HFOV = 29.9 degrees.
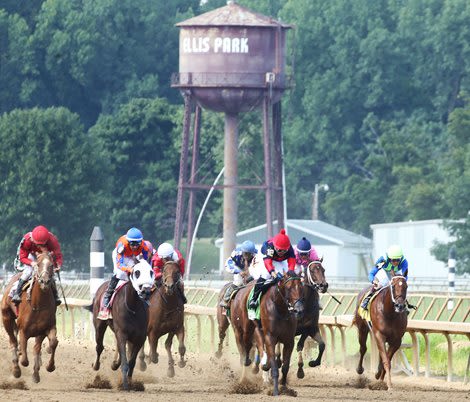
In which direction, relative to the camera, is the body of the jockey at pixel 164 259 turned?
toward the camera

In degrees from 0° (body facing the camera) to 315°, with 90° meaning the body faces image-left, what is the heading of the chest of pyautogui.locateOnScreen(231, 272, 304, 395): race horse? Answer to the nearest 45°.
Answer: approximately 315°

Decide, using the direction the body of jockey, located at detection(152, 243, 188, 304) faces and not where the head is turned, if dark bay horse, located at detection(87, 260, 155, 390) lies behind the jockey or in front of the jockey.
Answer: in front

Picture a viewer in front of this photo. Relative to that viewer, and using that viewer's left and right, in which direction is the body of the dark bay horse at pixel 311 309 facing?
facing the viewer and to the right of the viewer

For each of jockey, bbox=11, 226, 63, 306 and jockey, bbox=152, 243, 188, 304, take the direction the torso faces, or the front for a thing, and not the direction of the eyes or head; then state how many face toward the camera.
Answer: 2

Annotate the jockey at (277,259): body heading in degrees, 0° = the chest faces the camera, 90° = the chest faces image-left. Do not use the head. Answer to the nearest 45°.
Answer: approximately 315°

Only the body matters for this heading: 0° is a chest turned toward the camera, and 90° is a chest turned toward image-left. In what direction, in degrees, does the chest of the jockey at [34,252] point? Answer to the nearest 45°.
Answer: approximately 0°

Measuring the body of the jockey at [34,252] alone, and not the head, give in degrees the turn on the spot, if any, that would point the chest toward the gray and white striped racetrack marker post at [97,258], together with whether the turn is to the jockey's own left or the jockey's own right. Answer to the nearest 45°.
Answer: approximately 180°
